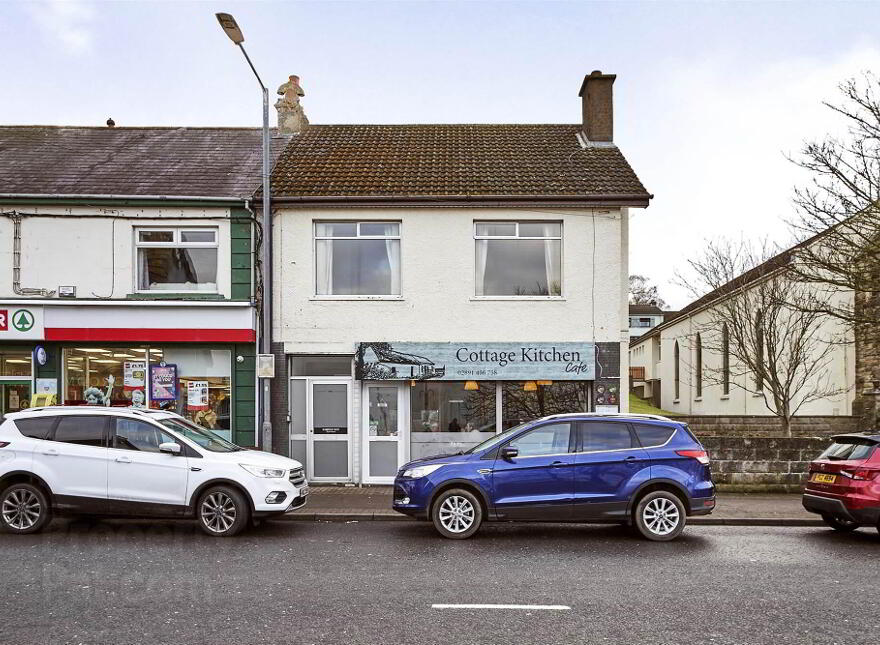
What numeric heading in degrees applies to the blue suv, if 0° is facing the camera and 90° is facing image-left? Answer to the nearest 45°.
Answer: approximately 90°

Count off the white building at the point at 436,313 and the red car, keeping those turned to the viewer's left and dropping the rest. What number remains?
0

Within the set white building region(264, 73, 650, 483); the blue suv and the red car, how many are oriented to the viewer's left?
1

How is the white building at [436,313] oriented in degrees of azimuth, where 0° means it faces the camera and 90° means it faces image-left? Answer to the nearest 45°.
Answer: approximately 0°

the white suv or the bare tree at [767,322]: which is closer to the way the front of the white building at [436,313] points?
the white suv

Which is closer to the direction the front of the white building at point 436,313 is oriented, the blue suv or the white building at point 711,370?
the blue suv

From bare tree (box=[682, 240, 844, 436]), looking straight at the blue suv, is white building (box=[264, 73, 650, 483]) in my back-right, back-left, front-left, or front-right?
front-right

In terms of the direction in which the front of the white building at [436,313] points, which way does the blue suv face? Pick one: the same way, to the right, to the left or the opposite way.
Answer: to the right

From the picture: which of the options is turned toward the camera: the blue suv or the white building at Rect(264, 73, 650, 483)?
the white building

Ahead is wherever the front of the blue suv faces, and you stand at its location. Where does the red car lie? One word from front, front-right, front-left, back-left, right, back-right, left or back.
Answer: back

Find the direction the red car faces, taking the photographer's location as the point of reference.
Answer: facing away from the viewer and to the right of the viewer

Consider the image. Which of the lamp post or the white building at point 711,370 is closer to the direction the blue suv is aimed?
the lamp post

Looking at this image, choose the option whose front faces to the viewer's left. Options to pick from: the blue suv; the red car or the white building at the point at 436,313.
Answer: the blue suv

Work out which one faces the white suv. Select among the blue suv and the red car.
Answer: the blue suv
